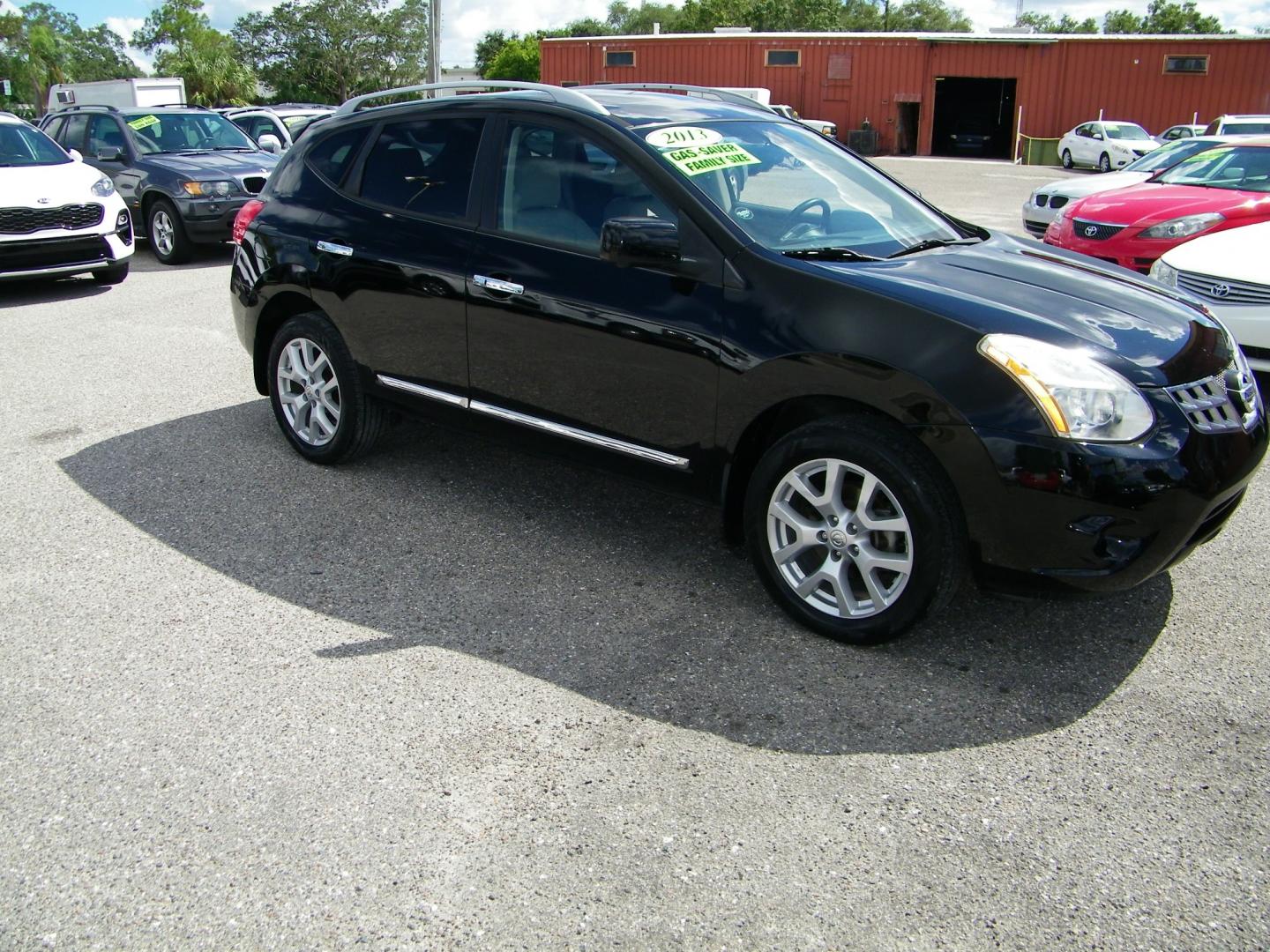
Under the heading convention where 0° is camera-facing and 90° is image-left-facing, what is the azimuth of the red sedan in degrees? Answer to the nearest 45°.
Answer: approximately 45°

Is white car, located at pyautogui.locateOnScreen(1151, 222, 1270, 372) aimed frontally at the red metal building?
no

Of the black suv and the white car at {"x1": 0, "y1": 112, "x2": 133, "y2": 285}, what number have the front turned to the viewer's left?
0

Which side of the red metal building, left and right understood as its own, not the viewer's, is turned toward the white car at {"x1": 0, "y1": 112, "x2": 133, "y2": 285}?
front

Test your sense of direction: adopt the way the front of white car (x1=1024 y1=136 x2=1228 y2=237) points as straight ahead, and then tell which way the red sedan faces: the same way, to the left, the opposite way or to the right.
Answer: the same way

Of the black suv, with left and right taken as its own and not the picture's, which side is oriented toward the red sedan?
left

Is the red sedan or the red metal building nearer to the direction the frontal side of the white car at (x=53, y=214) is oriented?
the red sedan

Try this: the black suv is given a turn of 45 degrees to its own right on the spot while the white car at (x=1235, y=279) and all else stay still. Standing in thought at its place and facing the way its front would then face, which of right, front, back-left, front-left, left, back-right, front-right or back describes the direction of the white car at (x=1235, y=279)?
back-left

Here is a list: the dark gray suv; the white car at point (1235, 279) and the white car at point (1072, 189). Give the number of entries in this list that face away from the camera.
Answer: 0

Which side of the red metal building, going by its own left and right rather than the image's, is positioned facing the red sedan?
front

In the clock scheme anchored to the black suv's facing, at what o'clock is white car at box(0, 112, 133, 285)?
The white car is roughly at 6 o'clock from the black suv.

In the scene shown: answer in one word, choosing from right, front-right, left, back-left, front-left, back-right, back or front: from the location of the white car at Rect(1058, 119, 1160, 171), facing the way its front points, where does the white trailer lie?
right

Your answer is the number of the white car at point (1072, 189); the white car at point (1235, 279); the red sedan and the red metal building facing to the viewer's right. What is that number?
0

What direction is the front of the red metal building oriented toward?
toward the camera

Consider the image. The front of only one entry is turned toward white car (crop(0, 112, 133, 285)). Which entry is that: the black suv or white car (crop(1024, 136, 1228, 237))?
white car (crop(1024, 136, 1228, 237))

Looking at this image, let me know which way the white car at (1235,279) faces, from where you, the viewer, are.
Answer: facing the viewer and to the left of the viewer

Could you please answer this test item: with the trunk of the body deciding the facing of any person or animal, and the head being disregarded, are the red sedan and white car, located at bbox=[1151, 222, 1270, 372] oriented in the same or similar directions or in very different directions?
same or similar directions

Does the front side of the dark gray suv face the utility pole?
no

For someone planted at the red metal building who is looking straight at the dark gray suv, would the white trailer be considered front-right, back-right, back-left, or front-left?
front-right
